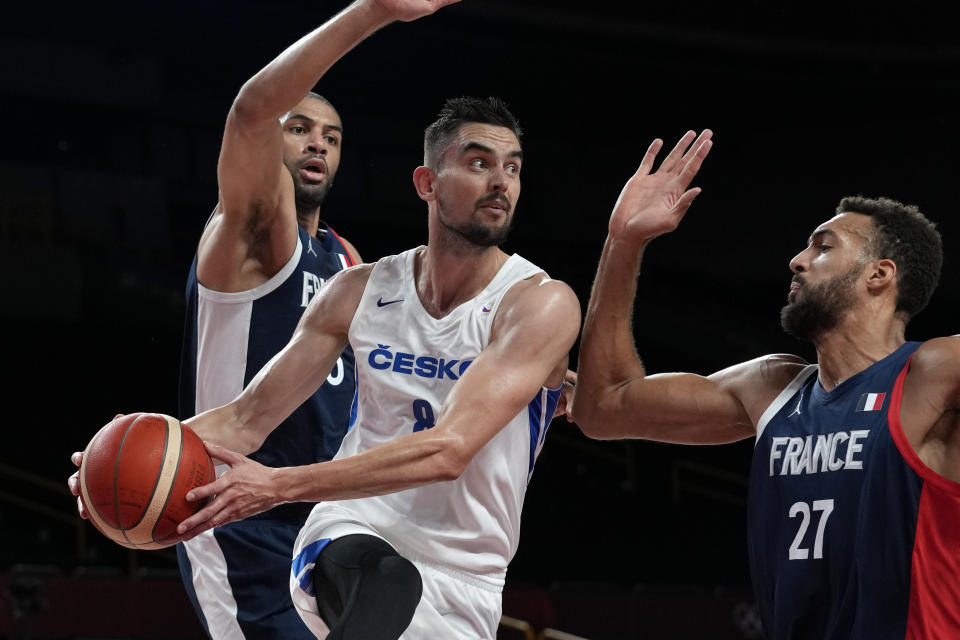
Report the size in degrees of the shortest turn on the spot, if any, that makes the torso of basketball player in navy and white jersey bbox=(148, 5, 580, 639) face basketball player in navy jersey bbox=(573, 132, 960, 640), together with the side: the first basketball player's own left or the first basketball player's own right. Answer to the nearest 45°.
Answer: approximately 135° to the first basketball player's own left

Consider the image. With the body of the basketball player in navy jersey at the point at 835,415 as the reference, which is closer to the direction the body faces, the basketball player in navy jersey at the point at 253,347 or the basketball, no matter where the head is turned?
the basketball

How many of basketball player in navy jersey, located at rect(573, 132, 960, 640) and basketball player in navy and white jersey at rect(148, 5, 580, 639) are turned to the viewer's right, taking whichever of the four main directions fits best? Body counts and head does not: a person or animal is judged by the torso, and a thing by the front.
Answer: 0

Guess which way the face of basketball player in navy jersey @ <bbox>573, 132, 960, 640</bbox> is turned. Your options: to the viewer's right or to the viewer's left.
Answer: to the viewer's left

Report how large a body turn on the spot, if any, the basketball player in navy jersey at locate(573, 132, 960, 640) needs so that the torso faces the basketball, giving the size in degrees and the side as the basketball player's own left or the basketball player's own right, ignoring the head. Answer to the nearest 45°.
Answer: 0° — they already face it

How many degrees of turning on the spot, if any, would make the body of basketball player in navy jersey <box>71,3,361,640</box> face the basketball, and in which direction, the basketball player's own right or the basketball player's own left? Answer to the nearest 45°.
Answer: approximately 45° to the basketball player's own right
